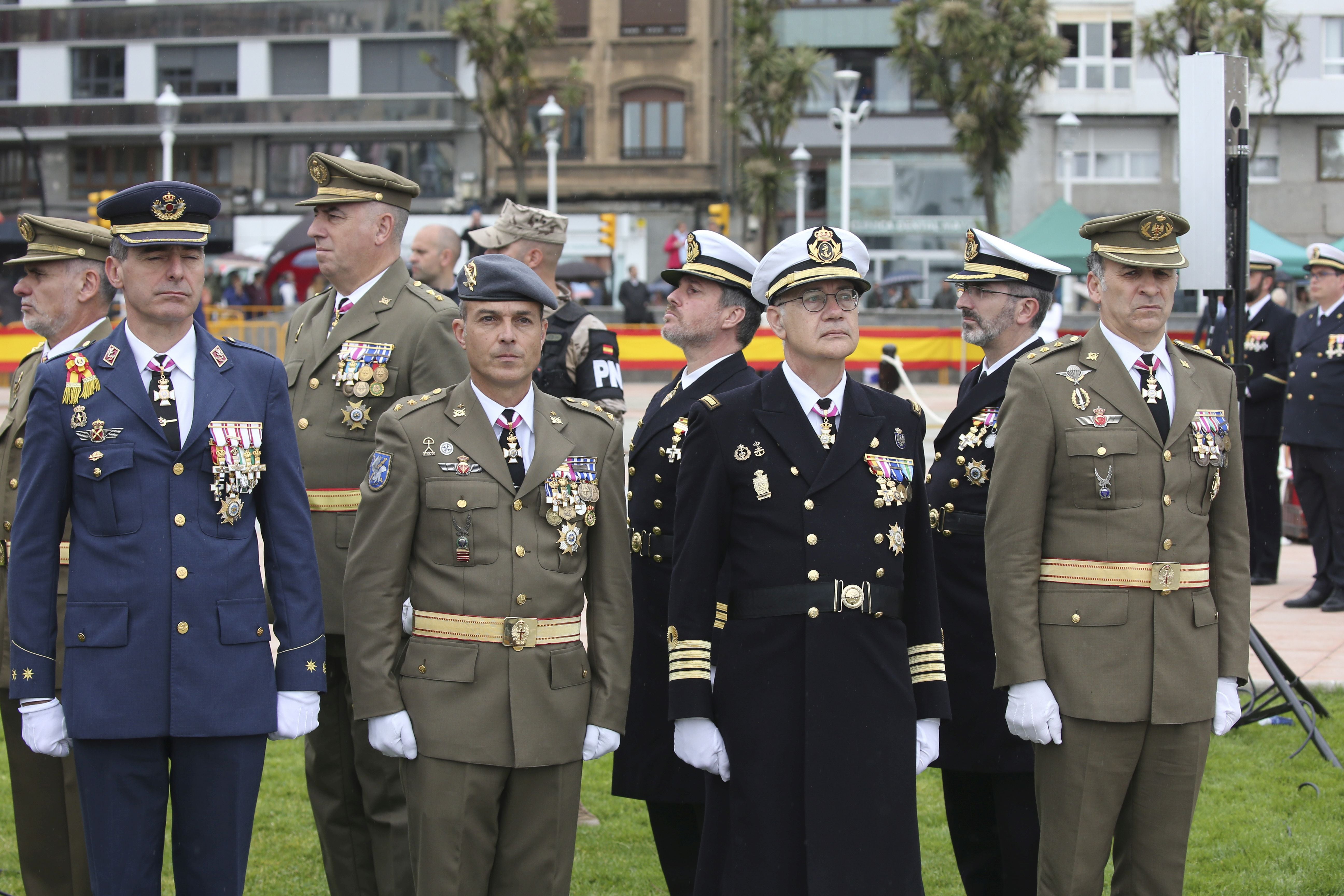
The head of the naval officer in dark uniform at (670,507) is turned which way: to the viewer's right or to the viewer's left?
to the viewer's left

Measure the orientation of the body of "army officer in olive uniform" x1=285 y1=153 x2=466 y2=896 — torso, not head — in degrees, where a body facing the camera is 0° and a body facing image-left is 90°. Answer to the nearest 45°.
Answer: approximately 45°

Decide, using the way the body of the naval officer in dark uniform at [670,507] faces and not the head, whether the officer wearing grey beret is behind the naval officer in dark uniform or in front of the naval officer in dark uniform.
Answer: in front

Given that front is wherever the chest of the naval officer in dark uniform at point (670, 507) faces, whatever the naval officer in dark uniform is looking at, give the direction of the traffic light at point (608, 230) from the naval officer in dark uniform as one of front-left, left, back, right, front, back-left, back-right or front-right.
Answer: back-right

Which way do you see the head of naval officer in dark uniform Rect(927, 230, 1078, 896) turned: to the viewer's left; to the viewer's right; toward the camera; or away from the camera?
to the viewer's left

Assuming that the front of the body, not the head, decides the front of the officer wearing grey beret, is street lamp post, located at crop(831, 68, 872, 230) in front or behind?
behind

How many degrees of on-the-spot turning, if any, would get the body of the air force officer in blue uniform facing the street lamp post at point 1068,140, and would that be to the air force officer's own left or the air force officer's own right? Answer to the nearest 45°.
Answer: approximately 135° to the air force officer's own left

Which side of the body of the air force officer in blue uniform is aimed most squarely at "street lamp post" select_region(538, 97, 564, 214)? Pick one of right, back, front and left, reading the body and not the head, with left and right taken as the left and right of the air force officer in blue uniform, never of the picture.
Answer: back

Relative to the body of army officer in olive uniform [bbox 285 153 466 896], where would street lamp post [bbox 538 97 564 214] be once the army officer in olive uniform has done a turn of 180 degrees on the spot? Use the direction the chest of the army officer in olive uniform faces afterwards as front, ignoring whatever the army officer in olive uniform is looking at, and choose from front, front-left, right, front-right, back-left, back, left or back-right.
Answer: front-left

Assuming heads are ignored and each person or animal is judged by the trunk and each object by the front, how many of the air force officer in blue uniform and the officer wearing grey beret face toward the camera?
2
